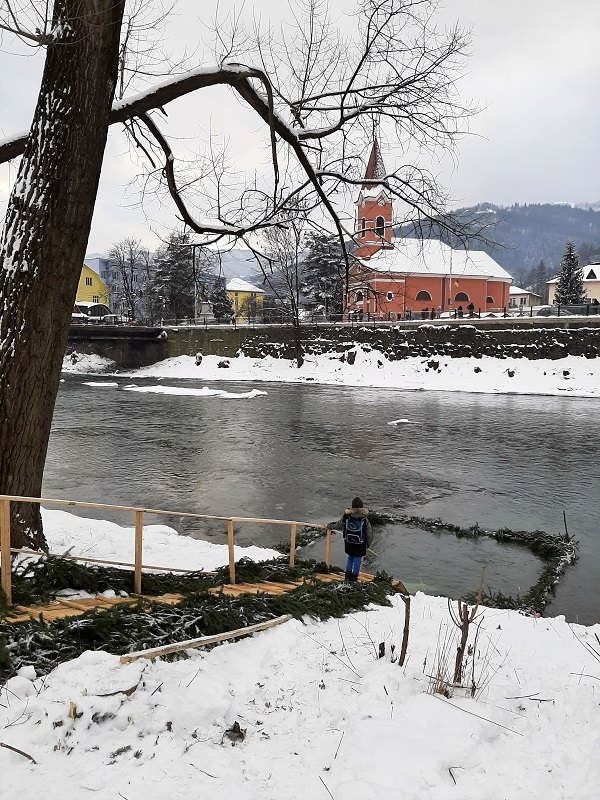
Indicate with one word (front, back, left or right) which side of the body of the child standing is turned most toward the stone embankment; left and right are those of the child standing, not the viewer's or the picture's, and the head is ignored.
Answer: front

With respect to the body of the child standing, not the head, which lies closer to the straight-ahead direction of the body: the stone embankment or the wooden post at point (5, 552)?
the stone embankment

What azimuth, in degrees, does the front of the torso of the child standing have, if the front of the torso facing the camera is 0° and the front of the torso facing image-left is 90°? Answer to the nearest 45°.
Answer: approximately 180°
